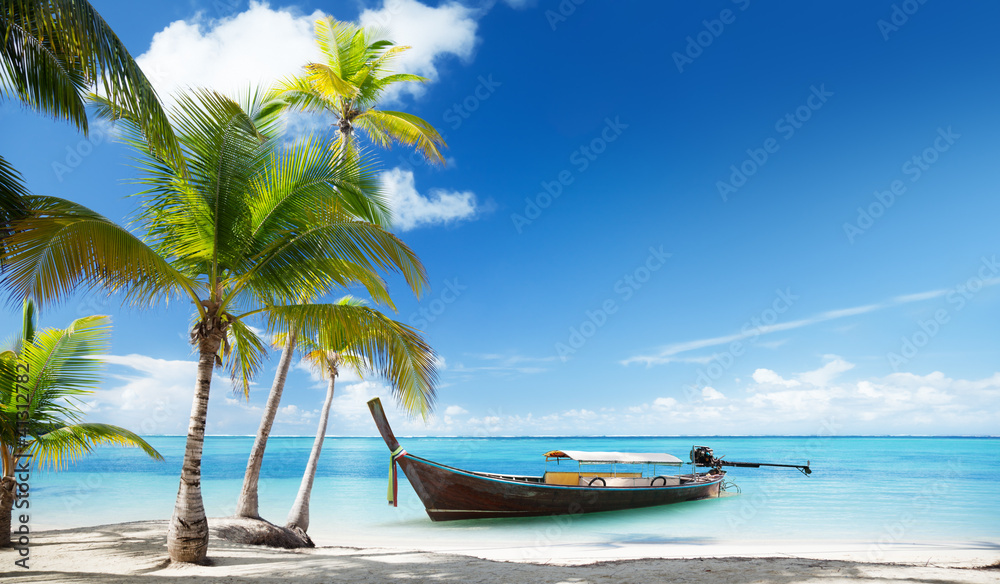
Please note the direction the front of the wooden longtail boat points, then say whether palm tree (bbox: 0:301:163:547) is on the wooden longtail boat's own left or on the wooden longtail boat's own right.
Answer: on the wooden longtail boat's own left

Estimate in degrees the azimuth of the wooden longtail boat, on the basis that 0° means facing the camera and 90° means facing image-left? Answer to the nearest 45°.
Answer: approximately 90°

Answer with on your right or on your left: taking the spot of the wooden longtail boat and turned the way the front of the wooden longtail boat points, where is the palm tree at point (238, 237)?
on your left

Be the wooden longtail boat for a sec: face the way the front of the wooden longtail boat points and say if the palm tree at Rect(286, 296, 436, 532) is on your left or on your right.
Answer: on your left
